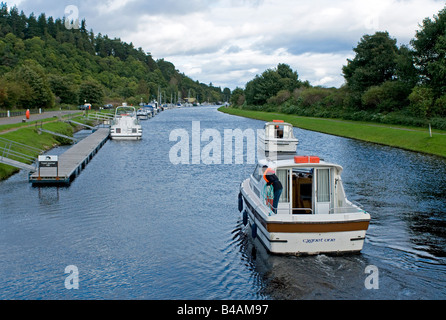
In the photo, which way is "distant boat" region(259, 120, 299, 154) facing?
away from the camera

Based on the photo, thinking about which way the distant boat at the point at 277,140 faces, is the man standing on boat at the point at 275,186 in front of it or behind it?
behind

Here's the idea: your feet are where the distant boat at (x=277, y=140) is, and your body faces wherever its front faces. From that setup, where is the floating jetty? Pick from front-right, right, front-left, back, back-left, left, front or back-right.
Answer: back-left

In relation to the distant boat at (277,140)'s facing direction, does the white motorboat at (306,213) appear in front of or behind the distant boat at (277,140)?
behind
